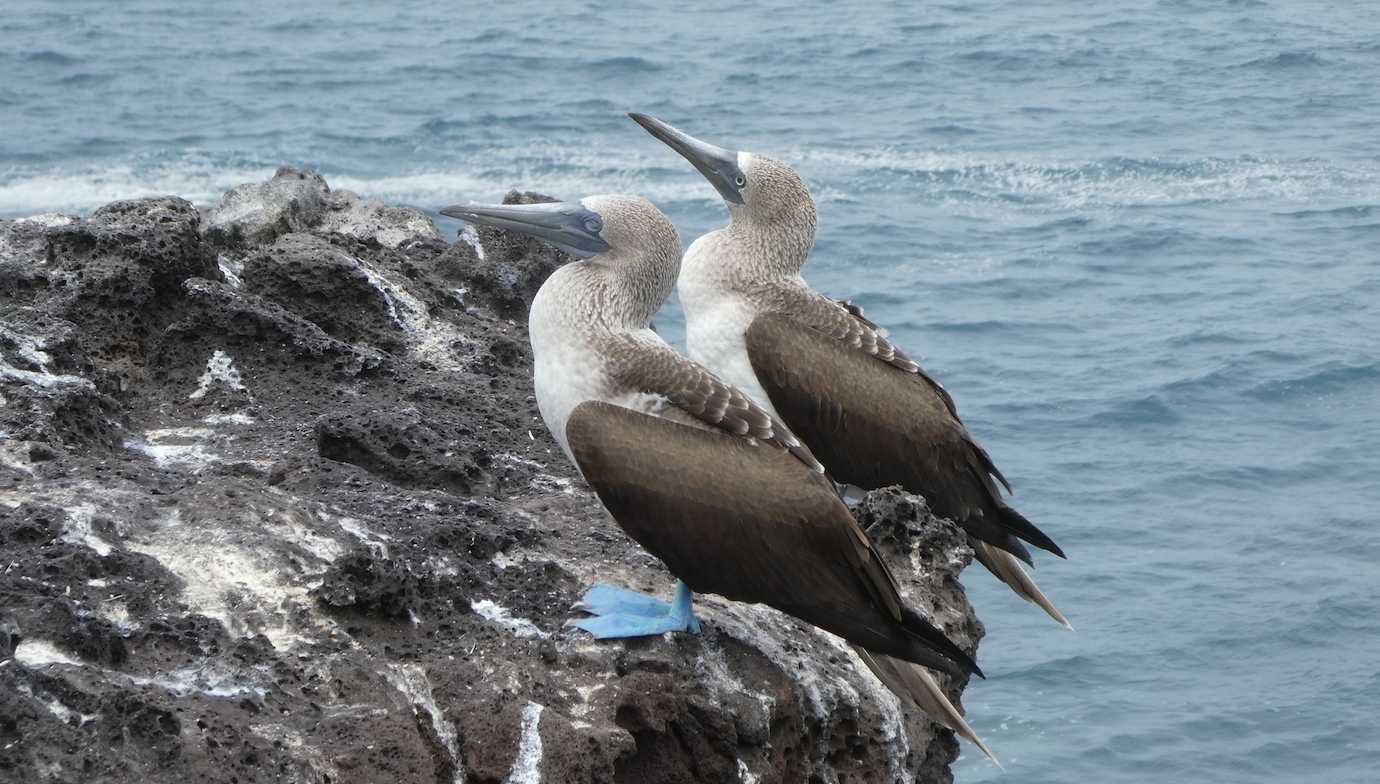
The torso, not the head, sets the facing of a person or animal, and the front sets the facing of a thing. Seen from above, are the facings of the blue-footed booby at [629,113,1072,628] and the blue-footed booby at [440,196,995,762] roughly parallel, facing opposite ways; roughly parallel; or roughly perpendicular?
roughly parallel

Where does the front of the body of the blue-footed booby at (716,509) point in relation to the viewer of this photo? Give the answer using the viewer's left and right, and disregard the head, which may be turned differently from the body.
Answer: facing to the left of the viewer

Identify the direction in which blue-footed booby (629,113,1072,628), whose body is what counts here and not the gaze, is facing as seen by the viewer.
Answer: to the viewer's left

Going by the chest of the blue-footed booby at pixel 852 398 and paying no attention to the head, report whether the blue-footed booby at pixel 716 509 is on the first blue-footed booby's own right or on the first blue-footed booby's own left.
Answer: on the first blue-footed booby's own left

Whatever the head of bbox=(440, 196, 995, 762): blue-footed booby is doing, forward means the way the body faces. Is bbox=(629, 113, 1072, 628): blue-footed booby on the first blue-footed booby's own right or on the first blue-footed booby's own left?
on the first blue-footed booby's own right

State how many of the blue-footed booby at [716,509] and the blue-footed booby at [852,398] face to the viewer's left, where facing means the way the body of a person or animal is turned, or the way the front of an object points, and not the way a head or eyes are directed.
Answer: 2
